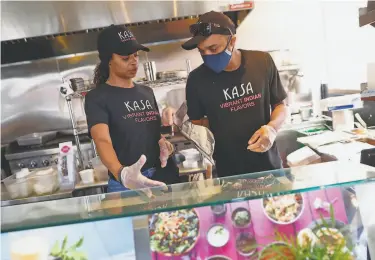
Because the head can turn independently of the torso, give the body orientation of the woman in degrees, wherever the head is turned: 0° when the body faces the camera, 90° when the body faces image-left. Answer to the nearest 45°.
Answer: approximately 315°

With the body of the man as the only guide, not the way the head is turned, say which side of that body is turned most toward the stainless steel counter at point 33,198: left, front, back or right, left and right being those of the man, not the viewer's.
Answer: right

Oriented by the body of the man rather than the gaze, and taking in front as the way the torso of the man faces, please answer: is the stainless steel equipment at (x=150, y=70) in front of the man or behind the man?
behind

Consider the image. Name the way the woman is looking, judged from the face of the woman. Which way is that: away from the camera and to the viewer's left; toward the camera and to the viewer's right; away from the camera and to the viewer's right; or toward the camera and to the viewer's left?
toward the camera and to the viewer's right

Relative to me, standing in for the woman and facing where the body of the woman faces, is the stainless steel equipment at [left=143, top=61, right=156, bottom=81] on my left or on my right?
on my left

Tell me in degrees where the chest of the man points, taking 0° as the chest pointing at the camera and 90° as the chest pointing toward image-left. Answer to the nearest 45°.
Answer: approximately 0°

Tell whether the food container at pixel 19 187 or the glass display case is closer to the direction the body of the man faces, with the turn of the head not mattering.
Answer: the glass display case
